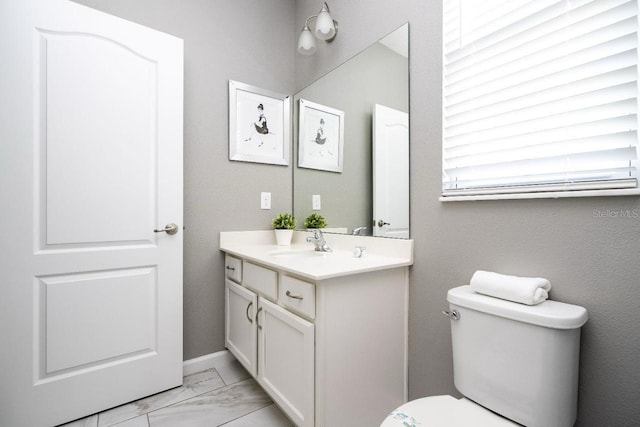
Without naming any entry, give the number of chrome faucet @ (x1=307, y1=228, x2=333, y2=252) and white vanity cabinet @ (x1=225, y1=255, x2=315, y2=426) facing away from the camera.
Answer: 0

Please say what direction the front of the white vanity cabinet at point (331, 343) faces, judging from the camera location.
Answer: facing the viewer and to the left of the viewer

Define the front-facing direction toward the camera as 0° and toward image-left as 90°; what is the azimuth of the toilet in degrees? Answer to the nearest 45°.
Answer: approximately 45°

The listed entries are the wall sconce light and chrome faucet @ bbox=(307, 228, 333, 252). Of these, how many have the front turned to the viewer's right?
0

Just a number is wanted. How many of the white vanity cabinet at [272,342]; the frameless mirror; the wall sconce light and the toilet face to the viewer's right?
0

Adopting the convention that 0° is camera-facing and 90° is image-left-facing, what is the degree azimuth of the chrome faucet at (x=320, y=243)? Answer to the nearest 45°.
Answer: approximately 45°

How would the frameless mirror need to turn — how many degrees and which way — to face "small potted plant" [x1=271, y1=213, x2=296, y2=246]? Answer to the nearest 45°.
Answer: approximately 90° to its right

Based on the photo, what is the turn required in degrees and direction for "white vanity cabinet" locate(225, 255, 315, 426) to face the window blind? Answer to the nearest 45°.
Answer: approximately 90° to its left

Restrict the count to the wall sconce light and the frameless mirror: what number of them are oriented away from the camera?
0
